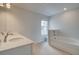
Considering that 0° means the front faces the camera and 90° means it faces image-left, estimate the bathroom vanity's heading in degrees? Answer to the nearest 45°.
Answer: approximately 315°
